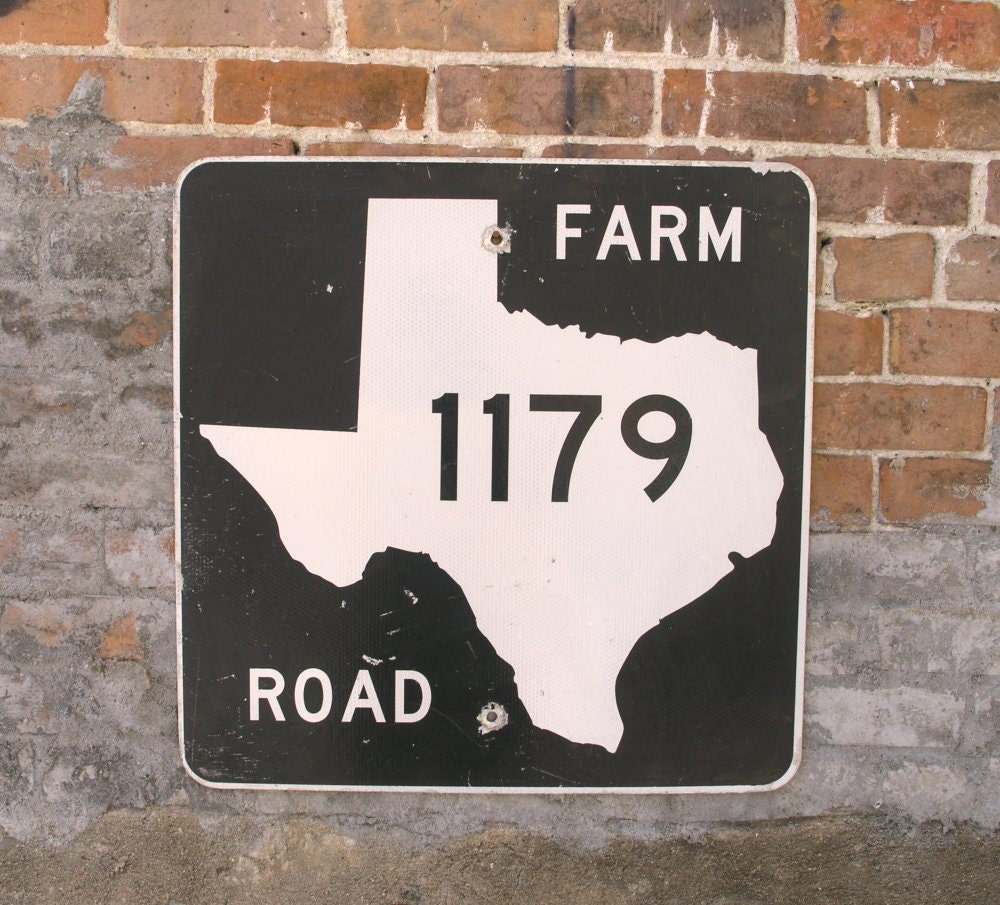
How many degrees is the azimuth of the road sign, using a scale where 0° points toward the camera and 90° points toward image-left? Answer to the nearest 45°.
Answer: approximately 0°
